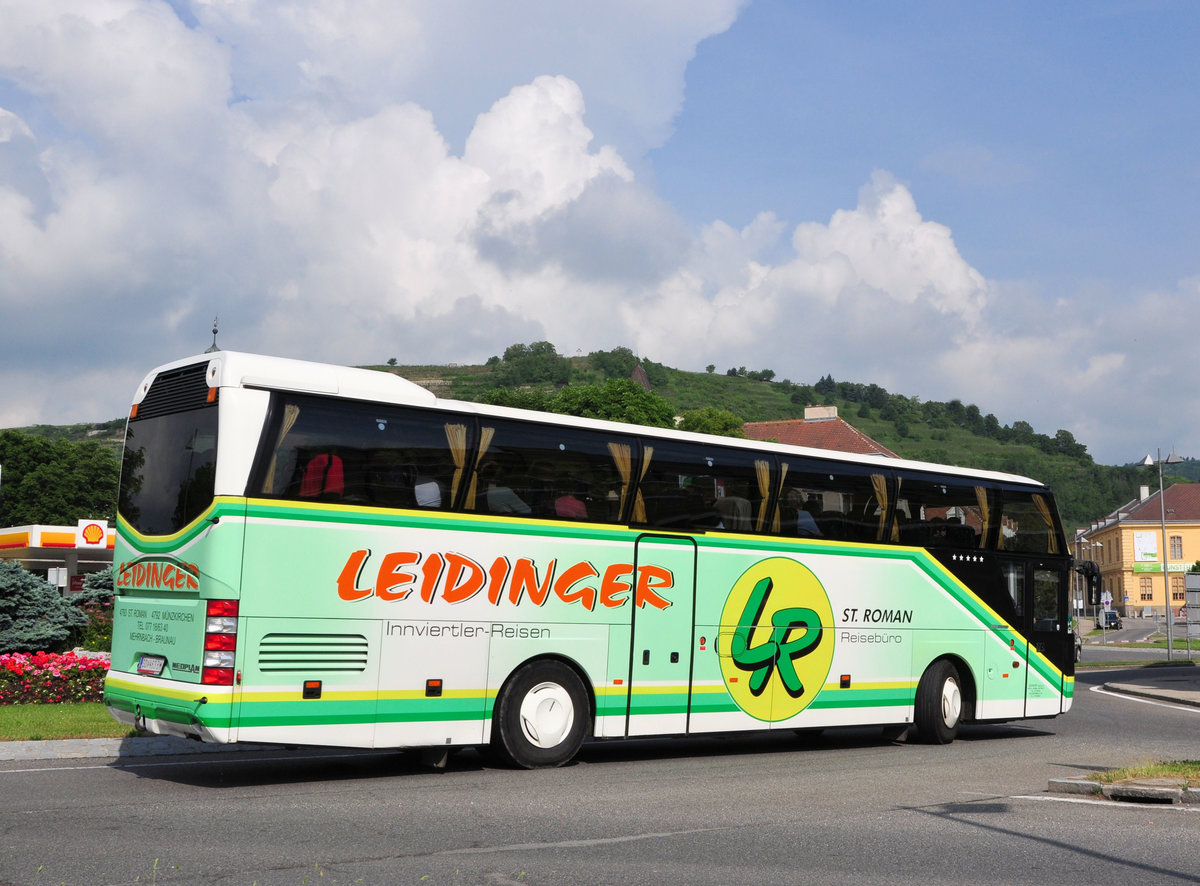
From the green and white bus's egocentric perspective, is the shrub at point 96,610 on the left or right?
on its left

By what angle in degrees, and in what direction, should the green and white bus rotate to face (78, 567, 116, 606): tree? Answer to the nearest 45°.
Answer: approximately 90° to its left

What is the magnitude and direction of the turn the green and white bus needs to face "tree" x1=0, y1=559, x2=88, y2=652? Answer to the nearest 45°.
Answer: approximately 90° to its left

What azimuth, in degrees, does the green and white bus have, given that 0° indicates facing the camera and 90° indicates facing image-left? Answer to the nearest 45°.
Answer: approximately 225°
